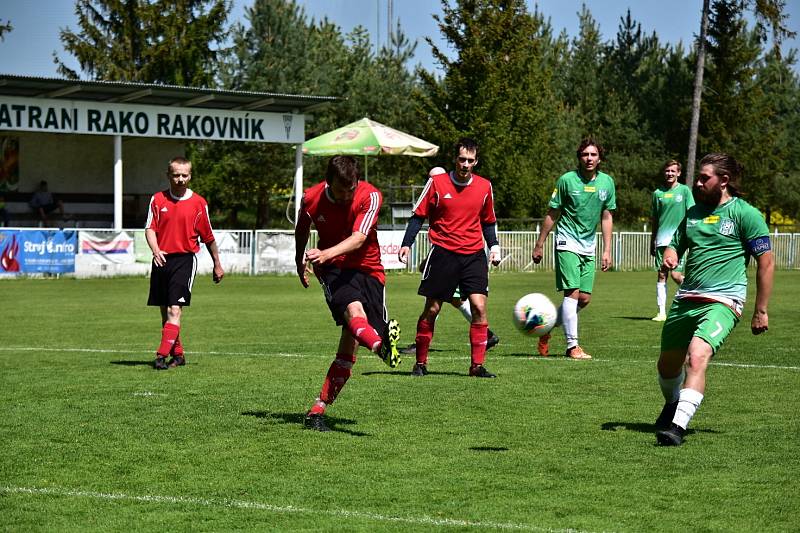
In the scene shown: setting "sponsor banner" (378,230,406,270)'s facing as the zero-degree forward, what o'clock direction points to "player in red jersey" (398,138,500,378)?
The player in red jersey is roughly at 12 o'clock from the sponsor banner.

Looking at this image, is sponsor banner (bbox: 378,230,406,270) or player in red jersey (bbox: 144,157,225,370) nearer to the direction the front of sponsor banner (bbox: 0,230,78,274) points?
the player in red jersey

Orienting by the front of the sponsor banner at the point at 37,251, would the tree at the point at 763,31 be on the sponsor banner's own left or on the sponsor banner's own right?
on the sponsor banner's own left

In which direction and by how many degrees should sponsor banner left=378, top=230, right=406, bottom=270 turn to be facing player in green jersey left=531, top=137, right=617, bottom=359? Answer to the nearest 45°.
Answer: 0° — it already faces them

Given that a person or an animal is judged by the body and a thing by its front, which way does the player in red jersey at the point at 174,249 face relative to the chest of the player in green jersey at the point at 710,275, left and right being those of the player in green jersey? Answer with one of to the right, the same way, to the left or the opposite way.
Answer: to the left
